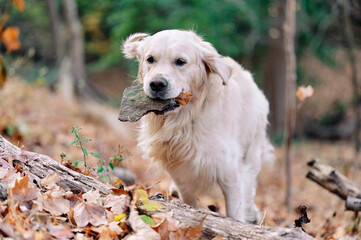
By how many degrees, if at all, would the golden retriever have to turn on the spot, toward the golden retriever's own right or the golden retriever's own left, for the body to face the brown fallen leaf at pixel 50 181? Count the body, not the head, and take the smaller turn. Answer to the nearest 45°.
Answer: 0° — it already faces it

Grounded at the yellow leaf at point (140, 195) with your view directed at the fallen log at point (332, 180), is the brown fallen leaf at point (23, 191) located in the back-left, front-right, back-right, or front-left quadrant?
back-left

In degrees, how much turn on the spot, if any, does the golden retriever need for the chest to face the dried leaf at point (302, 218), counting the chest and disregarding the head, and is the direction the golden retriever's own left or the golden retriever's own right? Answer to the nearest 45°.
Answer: approximately 90° to the golden retriever's own left

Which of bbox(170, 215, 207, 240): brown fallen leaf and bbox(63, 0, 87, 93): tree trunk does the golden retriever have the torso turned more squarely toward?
the brown fallen leaf

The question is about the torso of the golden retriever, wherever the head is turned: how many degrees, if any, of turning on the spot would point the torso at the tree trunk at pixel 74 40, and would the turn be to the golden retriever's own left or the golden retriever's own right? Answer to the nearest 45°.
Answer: approximately 90° to the golden retriever's own right

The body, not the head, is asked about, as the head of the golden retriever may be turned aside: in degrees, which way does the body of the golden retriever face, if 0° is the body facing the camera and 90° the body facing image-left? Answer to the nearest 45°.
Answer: approximately 45°

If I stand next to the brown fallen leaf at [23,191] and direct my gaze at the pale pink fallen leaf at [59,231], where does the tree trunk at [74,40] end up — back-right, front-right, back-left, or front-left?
back-left
